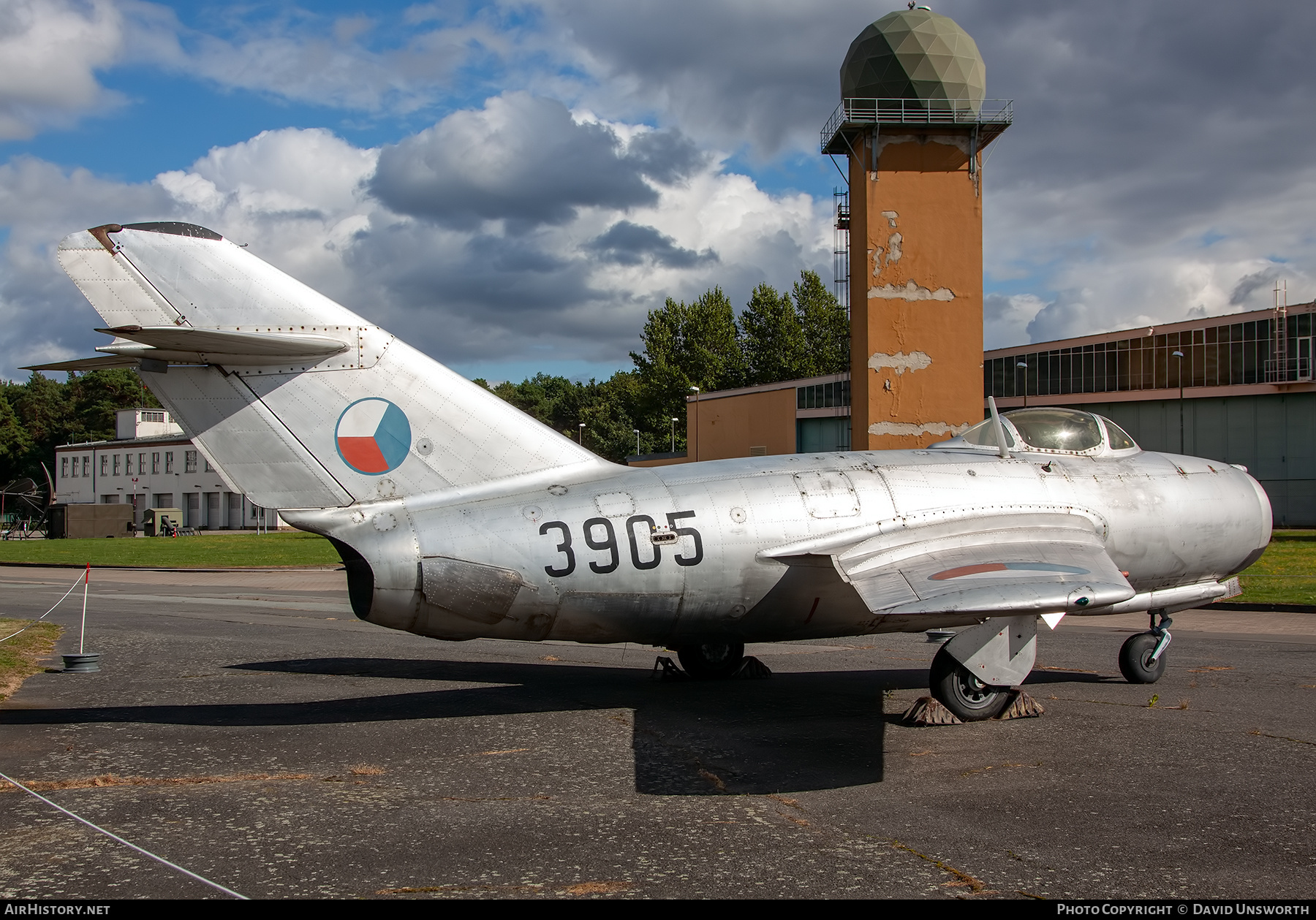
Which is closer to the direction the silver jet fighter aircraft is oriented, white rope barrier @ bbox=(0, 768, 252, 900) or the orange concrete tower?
the orange concrete tower

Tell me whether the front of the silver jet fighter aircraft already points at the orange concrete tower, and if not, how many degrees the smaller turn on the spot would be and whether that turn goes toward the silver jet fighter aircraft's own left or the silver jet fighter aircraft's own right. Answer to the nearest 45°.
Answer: approximately 45° to the silver jet fighter aircraft's own left

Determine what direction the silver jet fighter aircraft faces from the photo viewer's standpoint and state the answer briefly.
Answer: facing away from the viewer and to the right of the viewer

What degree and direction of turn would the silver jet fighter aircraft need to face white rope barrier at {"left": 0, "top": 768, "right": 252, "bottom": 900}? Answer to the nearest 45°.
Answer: approximately 180°
